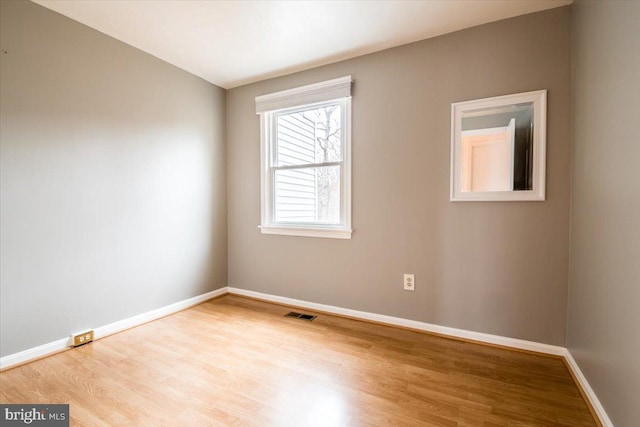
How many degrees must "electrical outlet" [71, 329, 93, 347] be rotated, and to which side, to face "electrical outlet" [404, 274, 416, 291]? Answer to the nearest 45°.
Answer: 0° — it already faces it

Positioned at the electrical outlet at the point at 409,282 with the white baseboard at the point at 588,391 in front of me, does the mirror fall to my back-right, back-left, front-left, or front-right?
front-left

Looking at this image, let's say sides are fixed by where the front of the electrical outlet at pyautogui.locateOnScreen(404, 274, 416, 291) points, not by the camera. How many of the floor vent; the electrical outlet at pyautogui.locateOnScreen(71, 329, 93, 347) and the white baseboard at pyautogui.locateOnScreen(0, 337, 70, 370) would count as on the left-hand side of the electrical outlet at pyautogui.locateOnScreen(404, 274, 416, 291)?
0

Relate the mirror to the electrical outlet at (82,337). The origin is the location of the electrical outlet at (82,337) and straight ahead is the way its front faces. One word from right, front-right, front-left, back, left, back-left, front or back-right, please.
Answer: front

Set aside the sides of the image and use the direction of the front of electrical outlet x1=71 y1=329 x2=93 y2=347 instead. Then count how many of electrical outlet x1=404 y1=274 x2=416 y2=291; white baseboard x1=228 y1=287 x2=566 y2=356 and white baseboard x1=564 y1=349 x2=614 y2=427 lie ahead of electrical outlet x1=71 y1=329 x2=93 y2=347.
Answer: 3

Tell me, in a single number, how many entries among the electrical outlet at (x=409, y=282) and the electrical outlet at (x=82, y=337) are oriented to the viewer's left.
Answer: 0

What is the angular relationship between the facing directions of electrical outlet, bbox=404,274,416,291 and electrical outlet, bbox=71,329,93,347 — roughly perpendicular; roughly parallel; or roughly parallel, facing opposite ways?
roughly perpendicular

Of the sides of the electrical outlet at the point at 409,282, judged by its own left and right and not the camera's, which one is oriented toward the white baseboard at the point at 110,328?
right

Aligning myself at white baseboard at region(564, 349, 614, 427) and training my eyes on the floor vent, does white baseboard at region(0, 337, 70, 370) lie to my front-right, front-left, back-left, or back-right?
front-left

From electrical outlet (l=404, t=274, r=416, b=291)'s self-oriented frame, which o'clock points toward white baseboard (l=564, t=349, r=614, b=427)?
The white baseboard is roughly at 10 o'clock from the electrical outlet.

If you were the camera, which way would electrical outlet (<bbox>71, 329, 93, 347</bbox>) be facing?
facing the viewer and to the right of the viewer

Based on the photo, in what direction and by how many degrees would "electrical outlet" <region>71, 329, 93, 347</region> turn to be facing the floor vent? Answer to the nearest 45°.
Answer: approximately 45° to its left

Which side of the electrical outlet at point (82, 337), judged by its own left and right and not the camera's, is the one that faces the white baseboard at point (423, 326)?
front

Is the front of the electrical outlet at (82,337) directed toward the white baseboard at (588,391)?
yes
